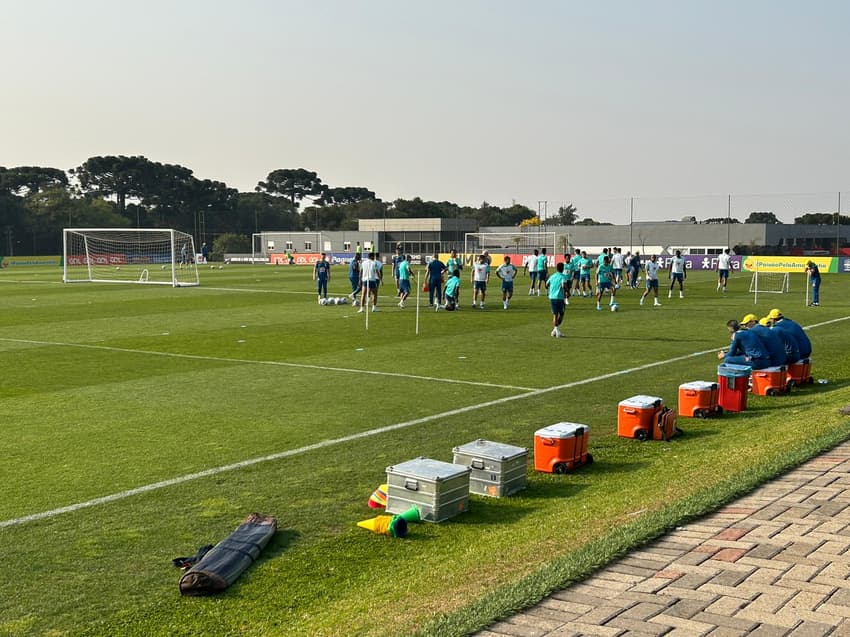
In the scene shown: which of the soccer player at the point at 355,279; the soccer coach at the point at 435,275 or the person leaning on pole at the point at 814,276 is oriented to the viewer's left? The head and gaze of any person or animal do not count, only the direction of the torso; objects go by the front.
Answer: the person leaning on pole at the point at 814,276

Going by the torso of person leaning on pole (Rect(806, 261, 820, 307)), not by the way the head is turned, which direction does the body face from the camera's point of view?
to the viewer's left

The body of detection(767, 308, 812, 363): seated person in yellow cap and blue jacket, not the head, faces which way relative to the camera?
to the viewer's left

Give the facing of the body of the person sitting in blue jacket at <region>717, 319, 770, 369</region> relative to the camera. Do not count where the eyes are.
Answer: to the viewer's left

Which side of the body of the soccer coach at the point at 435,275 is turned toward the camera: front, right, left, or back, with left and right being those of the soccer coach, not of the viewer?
back

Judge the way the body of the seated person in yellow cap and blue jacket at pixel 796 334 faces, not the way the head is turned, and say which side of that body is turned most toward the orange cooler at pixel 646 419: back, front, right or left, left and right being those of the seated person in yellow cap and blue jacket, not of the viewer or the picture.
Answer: left

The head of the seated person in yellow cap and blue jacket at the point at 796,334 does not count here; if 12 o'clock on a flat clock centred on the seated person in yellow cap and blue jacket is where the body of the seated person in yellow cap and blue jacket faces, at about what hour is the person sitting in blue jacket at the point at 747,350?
The person sitting in blue jacket is roughly at 10 o'clock from the seated person in yellow cap and blue jacket.
